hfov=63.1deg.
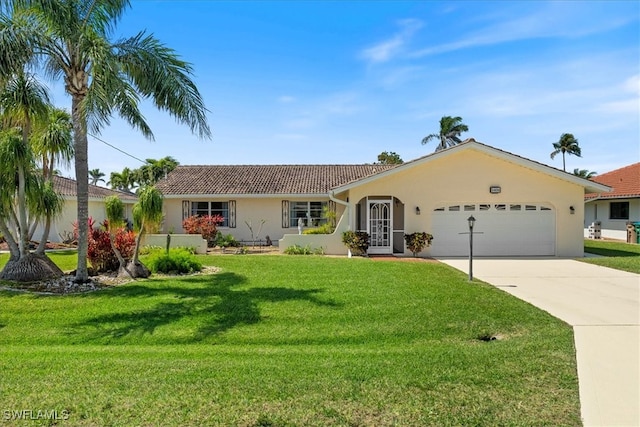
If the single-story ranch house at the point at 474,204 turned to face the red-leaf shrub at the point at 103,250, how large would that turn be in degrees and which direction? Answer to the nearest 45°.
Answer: approximately 45° to its right

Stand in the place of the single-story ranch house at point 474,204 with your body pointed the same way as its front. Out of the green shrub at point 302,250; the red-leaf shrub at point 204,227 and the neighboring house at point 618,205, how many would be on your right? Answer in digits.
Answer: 2

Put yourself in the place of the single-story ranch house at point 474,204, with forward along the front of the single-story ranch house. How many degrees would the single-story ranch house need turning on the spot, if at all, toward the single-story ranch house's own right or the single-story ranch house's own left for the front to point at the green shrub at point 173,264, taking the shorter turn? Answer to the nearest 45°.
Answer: approximately 45° to the single-story ranch house's own right

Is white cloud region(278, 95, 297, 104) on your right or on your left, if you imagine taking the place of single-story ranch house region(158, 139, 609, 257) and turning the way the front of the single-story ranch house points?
on your right

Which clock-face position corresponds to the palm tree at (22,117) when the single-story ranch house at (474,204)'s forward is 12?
The palm tree is roughly at 2 o'clock from the single-story ranch house.

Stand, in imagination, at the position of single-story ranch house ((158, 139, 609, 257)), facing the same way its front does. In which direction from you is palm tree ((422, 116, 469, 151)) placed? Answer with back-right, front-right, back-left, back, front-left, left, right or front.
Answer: back

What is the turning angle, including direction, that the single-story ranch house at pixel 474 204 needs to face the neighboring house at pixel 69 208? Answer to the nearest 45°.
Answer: approximately 90° to its right

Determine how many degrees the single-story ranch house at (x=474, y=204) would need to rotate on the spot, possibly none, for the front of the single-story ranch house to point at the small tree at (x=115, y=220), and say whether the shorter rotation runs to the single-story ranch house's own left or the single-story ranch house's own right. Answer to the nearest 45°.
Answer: approximately 45° to the single-story ranch house's own right

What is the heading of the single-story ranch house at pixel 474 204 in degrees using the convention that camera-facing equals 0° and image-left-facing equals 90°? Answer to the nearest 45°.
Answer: approximately 0°

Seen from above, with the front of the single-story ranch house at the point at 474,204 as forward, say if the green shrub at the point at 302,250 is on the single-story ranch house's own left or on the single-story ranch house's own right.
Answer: on the single-story ranch house's own right

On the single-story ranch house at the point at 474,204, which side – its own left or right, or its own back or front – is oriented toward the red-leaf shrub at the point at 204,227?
right
